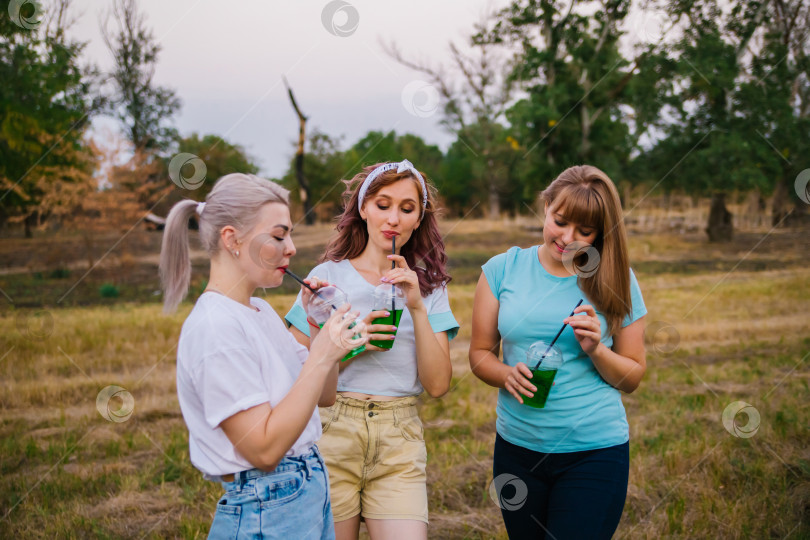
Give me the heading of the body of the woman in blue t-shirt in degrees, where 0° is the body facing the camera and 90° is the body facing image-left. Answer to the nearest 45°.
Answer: approximately 0°

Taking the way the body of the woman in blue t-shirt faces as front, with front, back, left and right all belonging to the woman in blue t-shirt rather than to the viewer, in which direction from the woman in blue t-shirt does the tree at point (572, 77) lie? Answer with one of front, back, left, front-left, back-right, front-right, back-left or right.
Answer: back

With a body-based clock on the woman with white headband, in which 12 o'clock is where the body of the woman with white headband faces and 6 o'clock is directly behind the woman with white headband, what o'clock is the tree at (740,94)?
The tree is roughly at 7 o'clock from the woman with white headband.

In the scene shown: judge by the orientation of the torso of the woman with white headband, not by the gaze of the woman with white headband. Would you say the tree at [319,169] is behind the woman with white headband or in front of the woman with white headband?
behind

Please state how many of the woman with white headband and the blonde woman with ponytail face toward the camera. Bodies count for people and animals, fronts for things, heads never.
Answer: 1

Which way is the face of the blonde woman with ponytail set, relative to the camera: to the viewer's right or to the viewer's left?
to the viewer's right

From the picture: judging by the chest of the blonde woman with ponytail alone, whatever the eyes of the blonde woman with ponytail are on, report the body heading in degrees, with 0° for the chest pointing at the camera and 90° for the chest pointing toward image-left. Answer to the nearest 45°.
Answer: approximately 270°

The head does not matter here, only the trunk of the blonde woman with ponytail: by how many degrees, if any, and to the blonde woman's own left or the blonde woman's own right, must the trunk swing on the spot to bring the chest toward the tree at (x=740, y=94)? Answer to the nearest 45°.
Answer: approximately 45° to the blonde woman's own left

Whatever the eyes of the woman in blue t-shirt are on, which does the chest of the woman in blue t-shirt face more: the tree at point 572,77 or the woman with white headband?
the woman with white headband

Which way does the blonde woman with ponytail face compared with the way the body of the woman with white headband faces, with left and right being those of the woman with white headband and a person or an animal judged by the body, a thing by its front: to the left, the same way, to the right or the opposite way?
to the left
